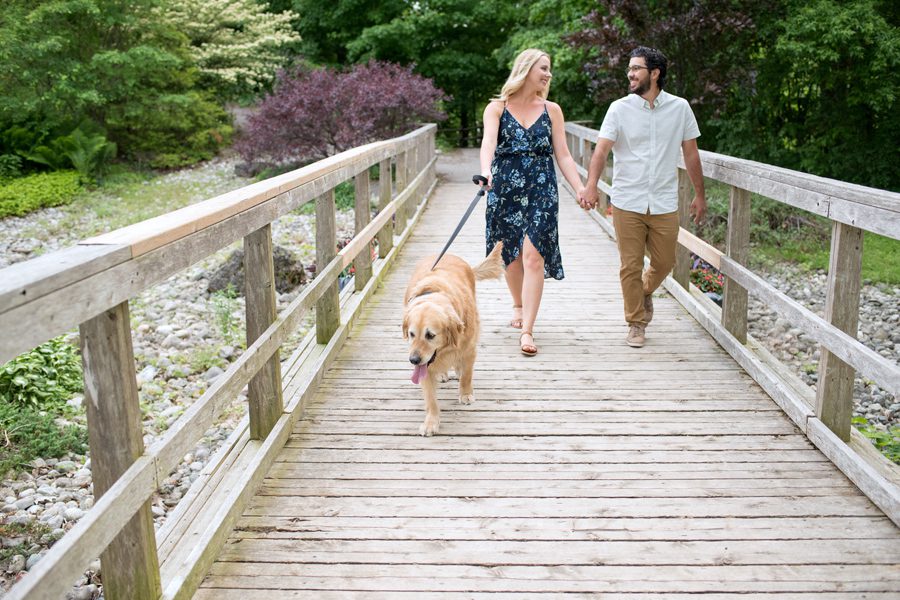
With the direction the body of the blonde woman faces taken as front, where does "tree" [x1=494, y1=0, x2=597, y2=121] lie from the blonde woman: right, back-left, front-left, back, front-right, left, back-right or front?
back

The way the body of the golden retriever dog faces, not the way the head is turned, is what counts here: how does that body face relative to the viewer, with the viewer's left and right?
facing the viewer and to the left of the viewer

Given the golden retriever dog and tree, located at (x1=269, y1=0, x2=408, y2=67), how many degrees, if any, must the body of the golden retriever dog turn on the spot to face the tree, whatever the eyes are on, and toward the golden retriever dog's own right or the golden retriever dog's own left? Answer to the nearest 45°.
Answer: approximately 135° to the golden retriever dog's own right

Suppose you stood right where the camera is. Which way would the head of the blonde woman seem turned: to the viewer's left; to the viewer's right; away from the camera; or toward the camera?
to the viewer's right

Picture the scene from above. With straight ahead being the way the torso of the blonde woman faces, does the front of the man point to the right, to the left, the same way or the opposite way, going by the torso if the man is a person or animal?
the same way

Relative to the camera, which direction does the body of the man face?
toward the camera

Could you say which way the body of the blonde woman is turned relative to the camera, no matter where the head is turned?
toward the camera

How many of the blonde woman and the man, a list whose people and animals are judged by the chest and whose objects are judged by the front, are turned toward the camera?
2

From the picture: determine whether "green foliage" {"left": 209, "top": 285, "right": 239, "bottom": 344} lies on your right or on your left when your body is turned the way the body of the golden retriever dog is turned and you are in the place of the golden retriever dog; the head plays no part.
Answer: on your right

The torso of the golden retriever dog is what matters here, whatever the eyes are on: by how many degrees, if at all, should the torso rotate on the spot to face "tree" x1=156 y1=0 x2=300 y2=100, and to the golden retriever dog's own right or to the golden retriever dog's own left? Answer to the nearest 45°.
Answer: approximately 135° to the golden retriever dog's own right

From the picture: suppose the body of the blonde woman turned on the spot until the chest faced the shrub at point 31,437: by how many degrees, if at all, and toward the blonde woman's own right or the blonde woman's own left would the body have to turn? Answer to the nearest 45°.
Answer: approximately 90° to the blonde woman's own right

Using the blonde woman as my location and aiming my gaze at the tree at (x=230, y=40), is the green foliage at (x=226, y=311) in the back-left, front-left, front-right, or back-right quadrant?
front-left
